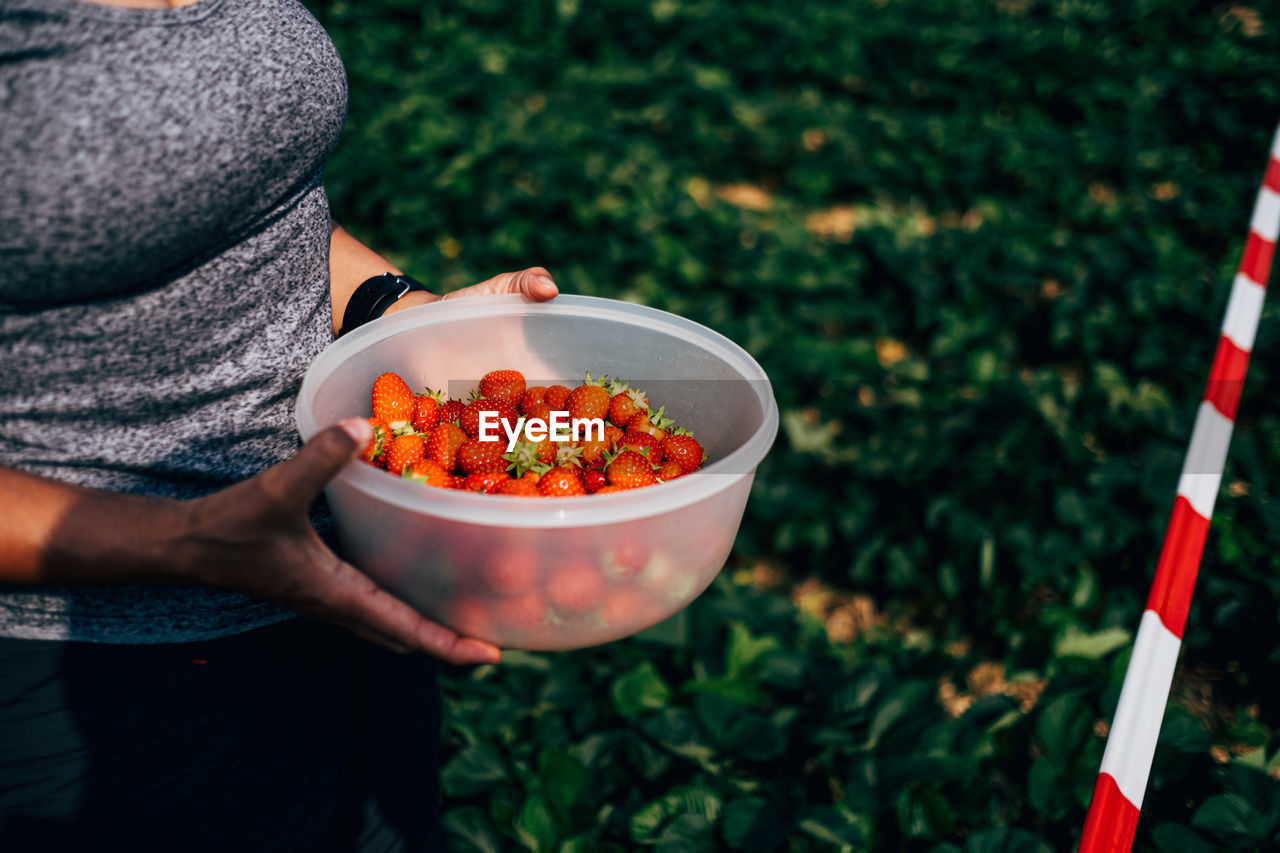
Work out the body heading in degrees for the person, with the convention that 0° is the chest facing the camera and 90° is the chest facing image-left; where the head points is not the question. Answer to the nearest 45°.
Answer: approximately 315°
